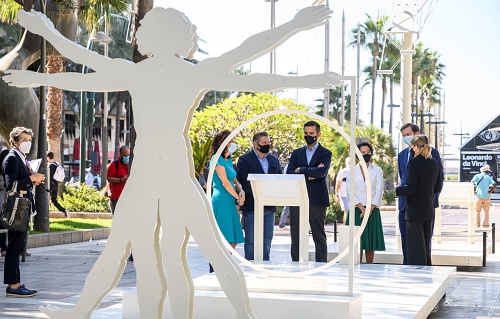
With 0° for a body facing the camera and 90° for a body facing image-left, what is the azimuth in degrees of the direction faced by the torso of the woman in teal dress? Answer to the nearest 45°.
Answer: approximately 315°

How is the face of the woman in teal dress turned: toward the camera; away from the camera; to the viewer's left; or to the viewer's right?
to the viewer's right

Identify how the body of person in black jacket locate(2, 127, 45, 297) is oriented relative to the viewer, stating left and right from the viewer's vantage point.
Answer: facing to the right of the viewer

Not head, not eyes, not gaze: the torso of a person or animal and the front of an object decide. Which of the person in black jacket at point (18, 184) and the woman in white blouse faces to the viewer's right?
the person in black jacket

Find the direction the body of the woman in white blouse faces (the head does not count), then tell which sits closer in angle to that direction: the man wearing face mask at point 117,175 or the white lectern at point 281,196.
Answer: the white lectern

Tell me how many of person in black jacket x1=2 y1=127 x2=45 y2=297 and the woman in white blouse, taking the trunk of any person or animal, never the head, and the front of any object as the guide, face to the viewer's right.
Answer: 1

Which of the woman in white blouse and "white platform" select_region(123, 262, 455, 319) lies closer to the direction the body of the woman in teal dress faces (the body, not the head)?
the white platform

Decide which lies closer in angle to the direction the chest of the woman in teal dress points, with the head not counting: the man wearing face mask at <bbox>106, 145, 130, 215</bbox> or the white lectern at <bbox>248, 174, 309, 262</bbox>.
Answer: the white lectern

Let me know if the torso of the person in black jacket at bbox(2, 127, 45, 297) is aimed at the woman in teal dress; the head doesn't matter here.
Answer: yes

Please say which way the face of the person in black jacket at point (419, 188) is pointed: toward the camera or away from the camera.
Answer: away from the camera
